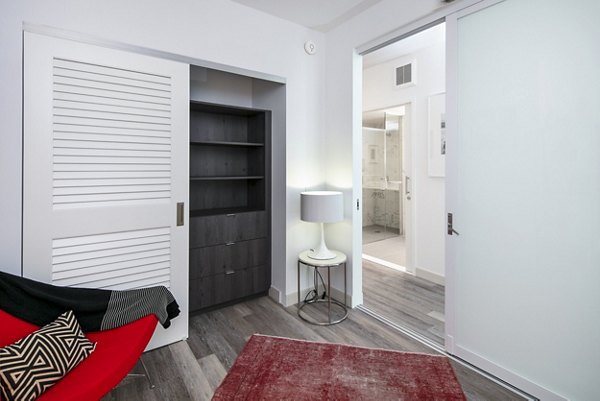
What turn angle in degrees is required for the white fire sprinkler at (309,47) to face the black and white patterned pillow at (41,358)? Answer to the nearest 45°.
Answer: approximately 90° to its right

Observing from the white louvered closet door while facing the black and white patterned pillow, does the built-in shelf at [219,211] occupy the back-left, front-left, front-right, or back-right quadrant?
back-left

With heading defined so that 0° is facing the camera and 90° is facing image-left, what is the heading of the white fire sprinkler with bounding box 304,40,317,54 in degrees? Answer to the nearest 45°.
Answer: approximately 315°
